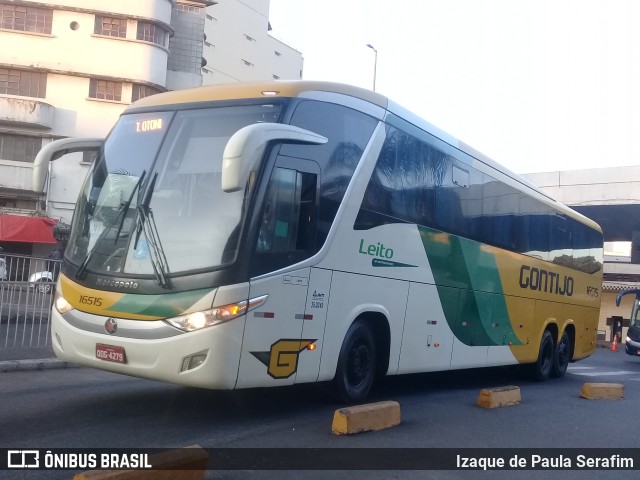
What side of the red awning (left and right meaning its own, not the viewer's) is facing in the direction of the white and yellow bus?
front

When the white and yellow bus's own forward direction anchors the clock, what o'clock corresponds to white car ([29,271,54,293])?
The white car is roughly at 3 o'clock from the white and yellow bus.

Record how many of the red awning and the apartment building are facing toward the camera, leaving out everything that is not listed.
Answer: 2

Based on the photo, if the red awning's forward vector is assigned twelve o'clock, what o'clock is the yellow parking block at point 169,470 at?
The yellow parking block is roughly at 12 o'clock from the red awning.

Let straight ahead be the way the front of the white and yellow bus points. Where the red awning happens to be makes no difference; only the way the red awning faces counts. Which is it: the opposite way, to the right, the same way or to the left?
to the left

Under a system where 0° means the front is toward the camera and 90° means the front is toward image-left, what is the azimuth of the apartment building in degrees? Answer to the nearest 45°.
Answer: approximately 0°

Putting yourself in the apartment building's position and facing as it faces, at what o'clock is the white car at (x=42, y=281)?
The white car is roughly at 12 o'clock from the apartment building.

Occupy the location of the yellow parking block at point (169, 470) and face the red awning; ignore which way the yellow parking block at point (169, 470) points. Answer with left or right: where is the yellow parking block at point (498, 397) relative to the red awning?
right

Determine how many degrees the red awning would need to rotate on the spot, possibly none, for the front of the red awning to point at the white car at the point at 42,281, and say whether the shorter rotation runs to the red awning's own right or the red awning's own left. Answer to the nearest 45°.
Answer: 0° — it already faces it

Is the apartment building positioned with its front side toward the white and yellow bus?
yes

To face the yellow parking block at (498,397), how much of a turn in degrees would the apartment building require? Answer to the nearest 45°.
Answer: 0° — it already faces it
